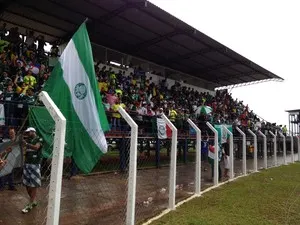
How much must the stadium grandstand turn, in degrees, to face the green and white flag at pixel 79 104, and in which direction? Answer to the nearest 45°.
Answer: approximately 45° to its right

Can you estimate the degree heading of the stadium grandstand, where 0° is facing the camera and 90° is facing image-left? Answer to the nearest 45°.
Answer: approximately 315°

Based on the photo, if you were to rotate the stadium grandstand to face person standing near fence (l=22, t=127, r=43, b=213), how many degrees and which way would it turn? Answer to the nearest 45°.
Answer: approximately 45° to its right

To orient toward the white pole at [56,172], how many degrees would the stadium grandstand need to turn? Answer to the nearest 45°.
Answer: approximately 45° to its right
